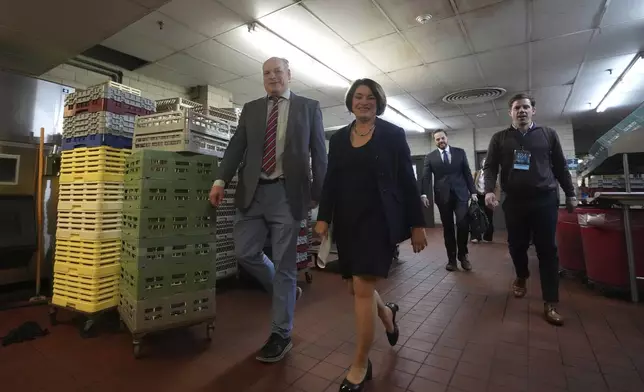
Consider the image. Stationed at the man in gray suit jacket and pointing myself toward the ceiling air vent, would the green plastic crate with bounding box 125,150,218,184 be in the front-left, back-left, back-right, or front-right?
back-left

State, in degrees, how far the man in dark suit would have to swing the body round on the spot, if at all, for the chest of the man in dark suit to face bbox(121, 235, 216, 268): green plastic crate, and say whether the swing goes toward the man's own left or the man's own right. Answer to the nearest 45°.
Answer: approximately 45° to the man's own right

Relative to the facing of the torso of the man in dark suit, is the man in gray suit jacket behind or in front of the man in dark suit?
in front

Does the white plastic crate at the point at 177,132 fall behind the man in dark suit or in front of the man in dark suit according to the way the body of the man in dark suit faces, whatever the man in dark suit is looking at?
in front

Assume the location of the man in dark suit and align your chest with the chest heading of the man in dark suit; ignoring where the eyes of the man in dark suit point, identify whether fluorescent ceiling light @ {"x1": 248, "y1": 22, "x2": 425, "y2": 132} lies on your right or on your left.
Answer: on your right

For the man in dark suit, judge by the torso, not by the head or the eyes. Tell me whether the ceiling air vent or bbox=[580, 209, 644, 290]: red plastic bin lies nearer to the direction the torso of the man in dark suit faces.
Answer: the red plastic bin

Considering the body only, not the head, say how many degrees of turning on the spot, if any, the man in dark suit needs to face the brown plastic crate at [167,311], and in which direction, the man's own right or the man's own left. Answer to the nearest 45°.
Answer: approximately 45° to the man's own right

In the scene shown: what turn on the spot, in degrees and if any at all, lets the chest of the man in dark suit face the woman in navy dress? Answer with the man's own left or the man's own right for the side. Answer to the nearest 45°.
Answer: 0° — they already face them

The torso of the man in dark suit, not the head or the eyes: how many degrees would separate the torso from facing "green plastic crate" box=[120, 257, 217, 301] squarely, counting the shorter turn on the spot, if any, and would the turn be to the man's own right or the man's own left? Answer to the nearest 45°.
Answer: approximately 45° to the man's own right

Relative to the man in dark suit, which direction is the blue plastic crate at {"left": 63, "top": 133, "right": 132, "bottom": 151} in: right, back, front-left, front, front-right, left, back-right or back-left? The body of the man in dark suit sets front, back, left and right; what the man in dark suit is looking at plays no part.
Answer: front-right

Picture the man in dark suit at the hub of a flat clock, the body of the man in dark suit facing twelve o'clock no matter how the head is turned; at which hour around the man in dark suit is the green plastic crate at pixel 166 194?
The green plastic crate is roughly at 1 o'clock from the man in dark suit.

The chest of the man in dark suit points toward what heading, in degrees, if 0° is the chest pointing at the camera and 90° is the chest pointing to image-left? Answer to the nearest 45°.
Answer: approximately 0°

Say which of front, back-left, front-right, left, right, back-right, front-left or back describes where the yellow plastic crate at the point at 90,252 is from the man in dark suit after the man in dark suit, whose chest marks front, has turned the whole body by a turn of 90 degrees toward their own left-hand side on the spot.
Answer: back-right
